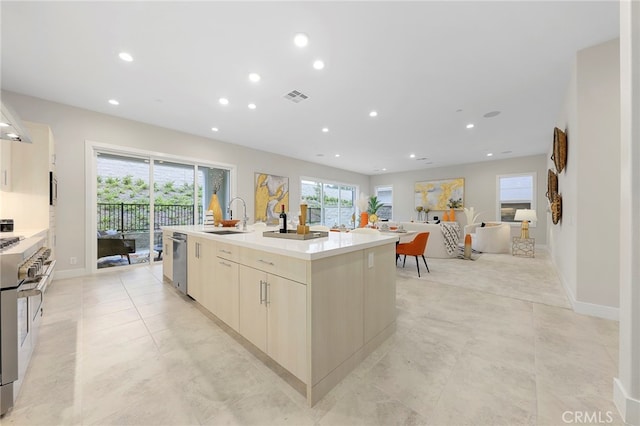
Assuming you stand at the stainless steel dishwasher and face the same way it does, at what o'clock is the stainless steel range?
The stainless steel range is roughly at 10 o'clock from the stainless steel dishwasher.

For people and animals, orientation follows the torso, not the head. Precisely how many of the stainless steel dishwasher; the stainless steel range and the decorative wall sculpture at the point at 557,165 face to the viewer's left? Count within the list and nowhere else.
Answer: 2

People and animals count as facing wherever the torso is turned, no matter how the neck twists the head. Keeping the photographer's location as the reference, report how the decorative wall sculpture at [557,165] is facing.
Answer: facing to the left of the viewer

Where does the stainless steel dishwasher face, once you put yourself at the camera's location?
facing to the left of the viewer

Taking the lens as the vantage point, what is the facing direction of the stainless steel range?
facing to the right of the viewer

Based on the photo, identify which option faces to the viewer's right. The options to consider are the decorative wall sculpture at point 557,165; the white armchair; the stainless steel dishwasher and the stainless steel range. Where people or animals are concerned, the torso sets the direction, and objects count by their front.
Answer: the stainless steel range

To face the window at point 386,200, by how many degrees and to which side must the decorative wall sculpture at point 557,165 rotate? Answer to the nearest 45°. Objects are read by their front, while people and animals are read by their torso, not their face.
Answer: approximately 45° to its right

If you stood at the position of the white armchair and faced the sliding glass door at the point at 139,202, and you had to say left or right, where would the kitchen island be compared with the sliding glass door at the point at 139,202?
left
